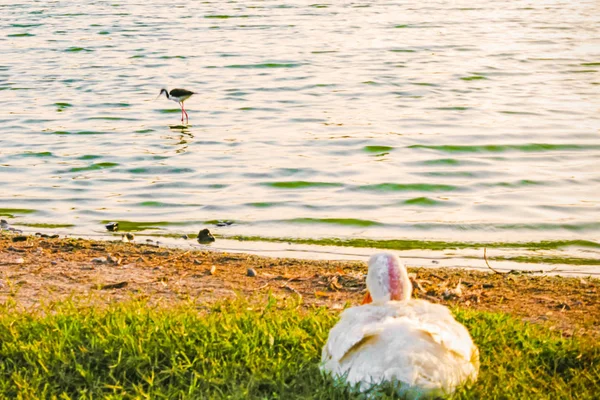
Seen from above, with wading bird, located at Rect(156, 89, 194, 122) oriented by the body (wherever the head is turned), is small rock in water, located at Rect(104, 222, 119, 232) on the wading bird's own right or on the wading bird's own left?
on the wading bird's own left

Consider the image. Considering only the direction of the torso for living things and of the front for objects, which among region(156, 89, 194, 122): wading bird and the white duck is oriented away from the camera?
the white duck

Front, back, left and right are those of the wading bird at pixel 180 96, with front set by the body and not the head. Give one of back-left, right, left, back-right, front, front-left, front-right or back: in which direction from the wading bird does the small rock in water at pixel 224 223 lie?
left

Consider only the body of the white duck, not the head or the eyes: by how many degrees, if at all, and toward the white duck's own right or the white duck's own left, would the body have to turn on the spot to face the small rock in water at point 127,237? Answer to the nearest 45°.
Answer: approximately 45° to the white duck's own left

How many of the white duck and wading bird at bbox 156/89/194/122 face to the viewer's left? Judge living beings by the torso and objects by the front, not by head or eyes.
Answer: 1

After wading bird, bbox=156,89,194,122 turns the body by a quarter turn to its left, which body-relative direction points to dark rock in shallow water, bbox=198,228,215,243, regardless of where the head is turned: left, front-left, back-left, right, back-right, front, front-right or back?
front

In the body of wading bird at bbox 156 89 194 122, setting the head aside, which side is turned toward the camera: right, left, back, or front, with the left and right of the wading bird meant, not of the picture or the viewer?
left

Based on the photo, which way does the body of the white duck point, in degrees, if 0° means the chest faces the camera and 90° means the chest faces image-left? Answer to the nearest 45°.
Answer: approximately 180°

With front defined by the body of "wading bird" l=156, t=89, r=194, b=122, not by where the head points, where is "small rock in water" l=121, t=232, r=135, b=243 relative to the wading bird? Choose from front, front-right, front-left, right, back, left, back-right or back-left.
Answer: left

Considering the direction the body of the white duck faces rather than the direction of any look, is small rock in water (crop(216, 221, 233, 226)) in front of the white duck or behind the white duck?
in front

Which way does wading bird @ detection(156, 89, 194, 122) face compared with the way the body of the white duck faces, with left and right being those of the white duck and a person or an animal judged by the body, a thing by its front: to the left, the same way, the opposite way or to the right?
to the left
